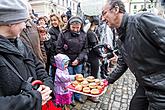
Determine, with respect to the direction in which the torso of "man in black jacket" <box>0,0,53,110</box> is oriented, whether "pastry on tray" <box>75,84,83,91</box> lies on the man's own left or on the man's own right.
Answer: on the man's own left

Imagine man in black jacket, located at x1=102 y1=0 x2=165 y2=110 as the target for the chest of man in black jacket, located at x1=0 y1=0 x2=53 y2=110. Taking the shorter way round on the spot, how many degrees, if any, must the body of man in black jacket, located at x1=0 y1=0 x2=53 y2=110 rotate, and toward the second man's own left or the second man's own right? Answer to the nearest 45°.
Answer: approximately 45° to the second man's own left

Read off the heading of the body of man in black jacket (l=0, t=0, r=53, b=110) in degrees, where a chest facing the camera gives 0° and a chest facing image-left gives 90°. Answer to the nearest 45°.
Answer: approximately 315°

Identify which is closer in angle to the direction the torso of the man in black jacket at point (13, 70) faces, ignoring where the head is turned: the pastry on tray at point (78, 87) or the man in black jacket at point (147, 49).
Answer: the man in black jacket

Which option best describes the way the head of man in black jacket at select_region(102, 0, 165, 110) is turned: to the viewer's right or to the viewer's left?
to the viewer's left
